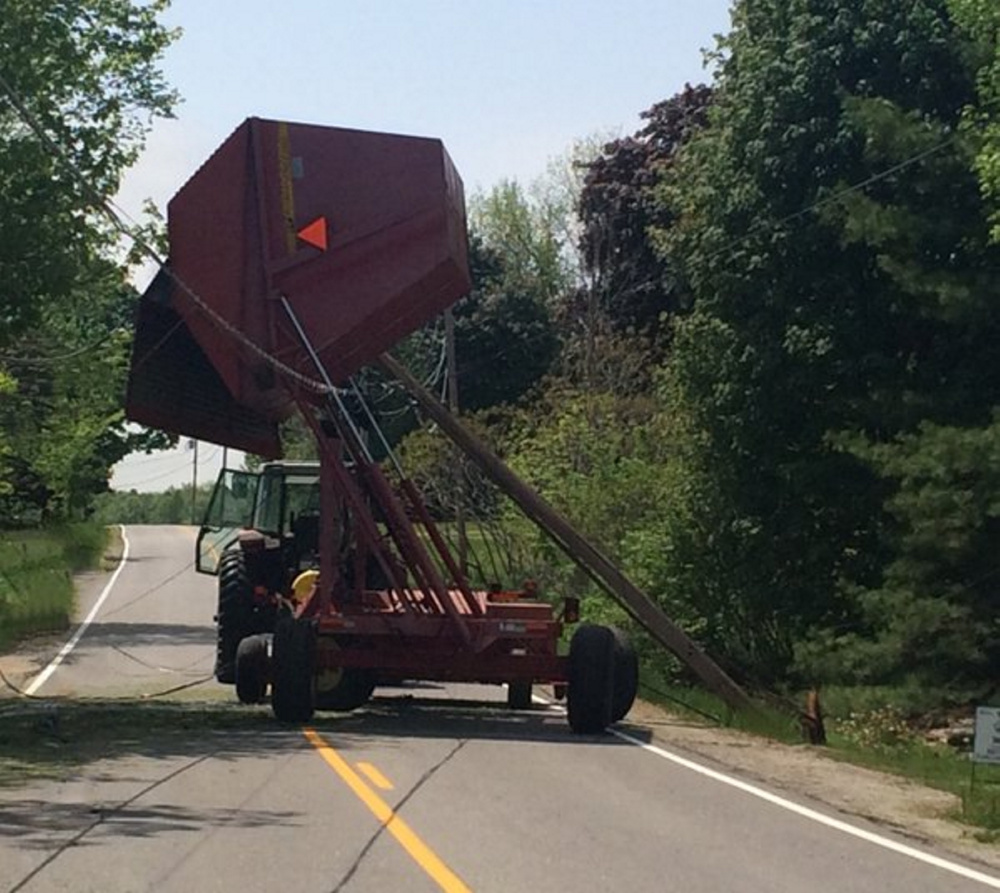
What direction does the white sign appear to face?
toward the camera

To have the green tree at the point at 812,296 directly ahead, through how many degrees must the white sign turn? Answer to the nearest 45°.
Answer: approximately 180°
